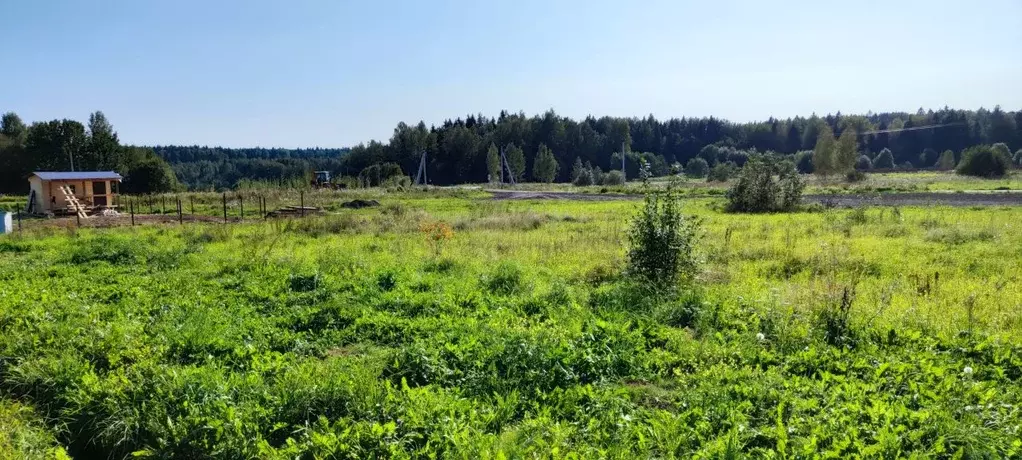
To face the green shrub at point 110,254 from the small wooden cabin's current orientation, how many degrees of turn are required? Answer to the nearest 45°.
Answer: approximately 45° to its right

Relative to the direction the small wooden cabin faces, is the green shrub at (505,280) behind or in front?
in front

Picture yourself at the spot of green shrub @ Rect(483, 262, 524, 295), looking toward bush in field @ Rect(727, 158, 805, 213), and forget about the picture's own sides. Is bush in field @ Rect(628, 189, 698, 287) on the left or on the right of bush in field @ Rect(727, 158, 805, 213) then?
right

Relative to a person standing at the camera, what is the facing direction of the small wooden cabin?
facing the viewer and to the right of the viewer

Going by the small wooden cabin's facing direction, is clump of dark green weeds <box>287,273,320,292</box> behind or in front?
in front

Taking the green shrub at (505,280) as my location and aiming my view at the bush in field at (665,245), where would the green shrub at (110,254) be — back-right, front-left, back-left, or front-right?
back-left

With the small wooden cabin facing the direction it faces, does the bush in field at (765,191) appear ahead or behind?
ahead

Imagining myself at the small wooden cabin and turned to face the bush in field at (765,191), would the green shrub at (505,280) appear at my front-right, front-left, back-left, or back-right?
front-right
